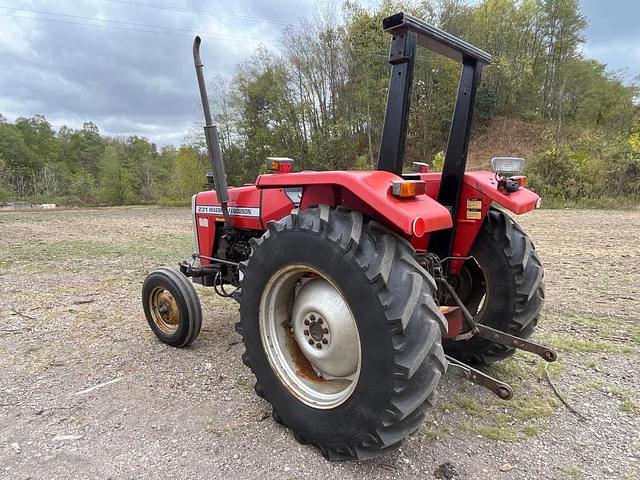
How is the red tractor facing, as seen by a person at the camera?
facing away from the viewer and to the left of the viewer

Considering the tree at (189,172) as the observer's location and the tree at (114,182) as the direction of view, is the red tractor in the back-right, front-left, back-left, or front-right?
back-left

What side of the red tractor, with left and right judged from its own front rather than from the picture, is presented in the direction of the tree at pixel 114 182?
front

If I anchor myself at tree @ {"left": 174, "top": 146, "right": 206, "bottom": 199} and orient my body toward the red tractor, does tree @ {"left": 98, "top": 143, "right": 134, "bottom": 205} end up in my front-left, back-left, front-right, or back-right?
back-right

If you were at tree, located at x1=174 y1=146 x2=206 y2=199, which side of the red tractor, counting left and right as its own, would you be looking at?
front

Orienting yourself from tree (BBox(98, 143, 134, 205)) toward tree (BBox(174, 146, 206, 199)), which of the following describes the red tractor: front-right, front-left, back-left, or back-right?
front-right
